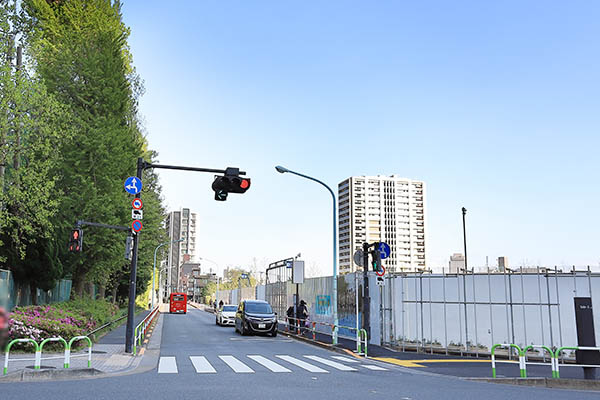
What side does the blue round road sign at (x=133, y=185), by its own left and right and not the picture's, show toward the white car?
back

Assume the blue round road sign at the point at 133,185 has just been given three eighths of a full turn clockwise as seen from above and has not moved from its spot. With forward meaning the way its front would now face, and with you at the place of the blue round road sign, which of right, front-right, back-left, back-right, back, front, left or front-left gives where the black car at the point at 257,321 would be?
right

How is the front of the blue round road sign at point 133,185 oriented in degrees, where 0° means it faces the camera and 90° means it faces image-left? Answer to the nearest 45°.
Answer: approximately 0°

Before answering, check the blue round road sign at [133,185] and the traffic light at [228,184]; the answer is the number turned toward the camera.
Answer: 2

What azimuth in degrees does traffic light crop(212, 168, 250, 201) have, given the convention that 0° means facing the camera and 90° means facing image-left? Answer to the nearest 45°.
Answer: approximately 0°
